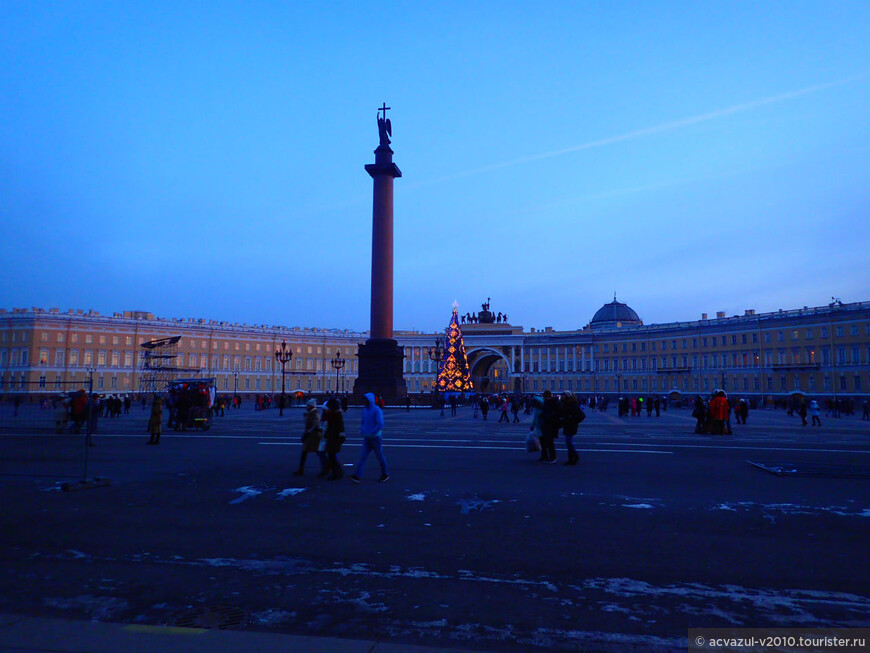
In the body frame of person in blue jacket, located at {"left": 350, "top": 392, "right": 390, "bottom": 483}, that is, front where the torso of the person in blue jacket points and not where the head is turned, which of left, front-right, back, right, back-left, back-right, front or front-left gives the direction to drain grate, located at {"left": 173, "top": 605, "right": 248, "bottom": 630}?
left

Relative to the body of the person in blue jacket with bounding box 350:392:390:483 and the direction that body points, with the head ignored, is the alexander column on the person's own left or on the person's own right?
on the person's own right

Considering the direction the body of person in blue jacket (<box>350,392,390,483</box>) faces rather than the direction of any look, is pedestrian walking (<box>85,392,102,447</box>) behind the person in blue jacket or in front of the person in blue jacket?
in front

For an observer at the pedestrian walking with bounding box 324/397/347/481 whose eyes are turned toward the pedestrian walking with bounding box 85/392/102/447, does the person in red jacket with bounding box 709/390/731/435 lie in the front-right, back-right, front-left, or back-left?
back-right
